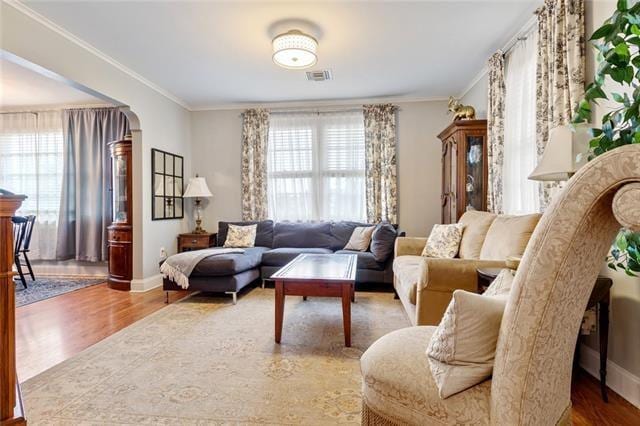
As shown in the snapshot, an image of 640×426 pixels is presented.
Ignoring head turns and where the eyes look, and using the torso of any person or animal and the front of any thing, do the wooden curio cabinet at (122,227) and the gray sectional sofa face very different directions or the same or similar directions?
same or similar directions

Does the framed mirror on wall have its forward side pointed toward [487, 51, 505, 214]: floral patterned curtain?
yes

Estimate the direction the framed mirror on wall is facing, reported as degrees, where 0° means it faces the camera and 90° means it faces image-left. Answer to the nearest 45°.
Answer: approximately 315°

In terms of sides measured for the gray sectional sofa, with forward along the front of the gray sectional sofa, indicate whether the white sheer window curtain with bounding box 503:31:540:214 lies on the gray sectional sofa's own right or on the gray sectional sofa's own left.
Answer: on the gray sectional sofa's own left

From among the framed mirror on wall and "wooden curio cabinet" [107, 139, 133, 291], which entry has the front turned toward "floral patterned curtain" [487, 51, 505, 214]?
the framed mirror on wall

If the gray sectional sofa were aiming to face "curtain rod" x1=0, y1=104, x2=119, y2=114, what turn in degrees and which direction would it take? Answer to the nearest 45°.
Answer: approximately 90° to its right

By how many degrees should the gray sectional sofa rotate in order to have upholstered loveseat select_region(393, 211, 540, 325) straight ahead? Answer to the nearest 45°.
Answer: approximately 45° to its left

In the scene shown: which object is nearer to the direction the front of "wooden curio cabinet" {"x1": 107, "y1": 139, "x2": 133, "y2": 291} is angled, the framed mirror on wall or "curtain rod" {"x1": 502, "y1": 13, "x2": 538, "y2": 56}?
the curtain rod

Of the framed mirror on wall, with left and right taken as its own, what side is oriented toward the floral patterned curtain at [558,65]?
front

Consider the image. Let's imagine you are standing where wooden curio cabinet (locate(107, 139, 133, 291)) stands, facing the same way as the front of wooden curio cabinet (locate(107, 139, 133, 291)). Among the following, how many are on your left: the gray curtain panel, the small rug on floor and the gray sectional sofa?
1

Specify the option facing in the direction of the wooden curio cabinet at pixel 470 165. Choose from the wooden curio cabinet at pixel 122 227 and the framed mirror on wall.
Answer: the framed mirror on wall

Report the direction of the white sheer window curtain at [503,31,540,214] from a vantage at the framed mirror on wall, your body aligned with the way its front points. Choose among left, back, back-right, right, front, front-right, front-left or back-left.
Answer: front

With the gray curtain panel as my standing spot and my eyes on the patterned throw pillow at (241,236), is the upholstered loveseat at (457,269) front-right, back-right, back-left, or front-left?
front-right

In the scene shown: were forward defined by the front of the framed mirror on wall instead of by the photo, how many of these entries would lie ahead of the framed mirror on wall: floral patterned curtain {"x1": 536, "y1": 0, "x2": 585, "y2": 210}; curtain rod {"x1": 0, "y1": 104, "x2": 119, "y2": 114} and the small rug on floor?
1

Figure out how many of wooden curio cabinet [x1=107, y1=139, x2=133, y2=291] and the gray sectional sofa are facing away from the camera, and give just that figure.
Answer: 0

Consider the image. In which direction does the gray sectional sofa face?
toward the camera

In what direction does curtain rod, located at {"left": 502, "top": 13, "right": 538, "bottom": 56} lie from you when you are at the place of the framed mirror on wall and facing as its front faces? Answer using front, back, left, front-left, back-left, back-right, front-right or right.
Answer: front

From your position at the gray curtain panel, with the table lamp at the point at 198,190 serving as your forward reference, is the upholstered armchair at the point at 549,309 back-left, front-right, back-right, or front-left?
front-right

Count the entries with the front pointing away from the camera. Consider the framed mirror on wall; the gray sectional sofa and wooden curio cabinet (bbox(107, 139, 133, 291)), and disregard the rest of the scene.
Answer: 0
